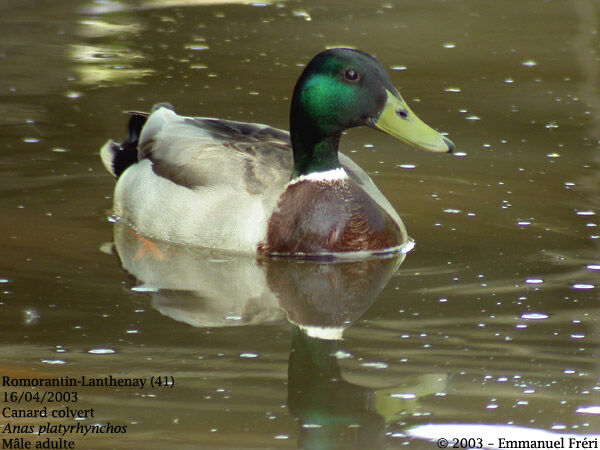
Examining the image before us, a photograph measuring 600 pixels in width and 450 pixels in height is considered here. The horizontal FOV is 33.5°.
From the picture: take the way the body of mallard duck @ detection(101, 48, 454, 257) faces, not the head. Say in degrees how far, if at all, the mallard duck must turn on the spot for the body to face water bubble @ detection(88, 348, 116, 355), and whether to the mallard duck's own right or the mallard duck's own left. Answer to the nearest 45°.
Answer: approximately 90° to the mallard duck's own right

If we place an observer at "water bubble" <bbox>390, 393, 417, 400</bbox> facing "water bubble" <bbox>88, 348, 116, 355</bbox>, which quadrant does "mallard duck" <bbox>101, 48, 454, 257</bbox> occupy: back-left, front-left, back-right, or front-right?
front-right

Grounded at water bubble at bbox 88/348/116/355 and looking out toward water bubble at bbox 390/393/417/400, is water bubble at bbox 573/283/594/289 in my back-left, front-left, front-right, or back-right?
front-left

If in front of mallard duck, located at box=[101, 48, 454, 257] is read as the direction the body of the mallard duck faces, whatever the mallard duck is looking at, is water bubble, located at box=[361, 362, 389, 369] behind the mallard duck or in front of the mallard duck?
in front

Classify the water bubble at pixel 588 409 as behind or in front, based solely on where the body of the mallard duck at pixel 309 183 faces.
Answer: in front

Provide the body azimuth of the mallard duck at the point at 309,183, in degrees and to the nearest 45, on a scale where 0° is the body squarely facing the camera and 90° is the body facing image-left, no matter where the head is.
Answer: approximately 315°

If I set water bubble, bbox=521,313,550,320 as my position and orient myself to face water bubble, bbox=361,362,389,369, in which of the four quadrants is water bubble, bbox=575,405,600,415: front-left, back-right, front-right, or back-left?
front-left

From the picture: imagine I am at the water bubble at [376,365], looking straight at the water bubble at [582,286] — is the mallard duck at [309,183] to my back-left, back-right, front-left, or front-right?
front-left

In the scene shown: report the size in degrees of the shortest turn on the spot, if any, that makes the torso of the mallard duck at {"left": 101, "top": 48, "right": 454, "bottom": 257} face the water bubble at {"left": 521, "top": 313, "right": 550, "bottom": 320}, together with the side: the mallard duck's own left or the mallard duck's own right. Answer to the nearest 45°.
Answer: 0° — it already faces it

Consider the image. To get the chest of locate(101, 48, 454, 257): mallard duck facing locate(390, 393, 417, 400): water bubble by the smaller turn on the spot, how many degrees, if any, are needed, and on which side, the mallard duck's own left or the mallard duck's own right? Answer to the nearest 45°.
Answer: approximately 45° to the mallard duck's own right
